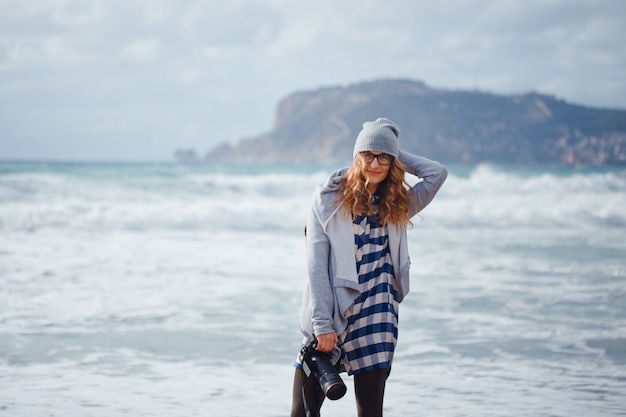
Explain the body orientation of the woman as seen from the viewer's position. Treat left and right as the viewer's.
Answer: facing the viewer and to the right of the viewer

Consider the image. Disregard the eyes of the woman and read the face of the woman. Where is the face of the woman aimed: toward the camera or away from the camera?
toward the camera
